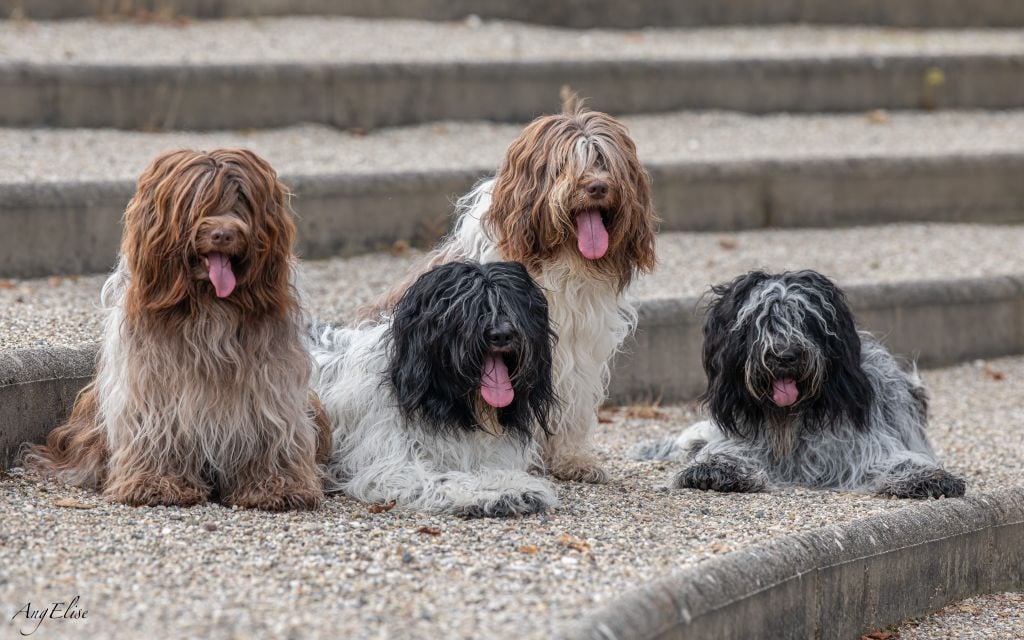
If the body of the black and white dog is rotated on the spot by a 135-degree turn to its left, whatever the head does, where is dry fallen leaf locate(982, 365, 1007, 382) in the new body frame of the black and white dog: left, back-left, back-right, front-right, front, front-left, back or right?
front-right

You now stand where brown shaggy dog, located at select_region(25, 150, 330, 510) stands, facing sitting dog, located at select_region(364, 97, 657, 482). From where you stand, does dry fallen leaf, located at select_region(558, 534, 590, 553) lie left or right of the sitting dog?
right

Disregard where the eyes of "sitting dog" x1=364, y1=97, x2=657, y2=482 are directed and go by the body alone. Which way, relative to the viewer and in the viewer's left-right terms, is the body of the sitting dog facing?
facing the viewer and to the right of the viewer

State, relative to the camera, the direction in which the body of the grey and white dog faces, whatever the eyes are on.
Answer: toward the camera

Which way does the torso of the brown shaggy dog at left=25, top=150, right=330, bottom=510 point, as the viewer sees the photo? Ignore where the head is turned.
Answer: toward the camera

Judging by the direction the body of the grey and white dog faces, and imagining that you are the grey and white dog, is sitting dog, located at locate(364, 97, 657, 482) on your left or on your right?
on your right

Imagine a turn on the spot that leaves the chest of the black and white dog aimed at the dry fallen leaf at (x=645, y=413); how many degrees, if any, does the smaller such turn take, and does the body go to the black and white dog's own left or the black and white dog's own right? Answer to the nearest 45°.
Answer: approximately 90° to the black and white dog's own left

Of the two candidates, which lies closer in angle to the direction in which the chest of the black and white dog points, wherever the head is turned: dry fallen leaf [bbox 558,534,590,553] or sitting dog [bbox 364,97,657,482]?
the dry fallen leaf

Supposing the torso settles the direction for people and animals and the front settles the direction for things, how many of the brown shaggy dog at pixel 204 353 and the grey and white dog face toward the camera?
2

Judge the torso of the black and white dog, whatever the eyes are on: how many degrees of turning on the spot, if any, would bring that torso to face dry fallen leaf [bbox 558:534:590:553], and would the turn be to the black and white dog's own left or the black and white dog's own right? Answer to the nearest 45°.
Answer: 0° — it already faces it

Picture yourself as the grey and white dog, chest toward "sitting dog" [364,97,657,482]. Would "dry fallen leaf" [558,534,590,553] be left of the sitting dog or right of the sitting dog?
left
